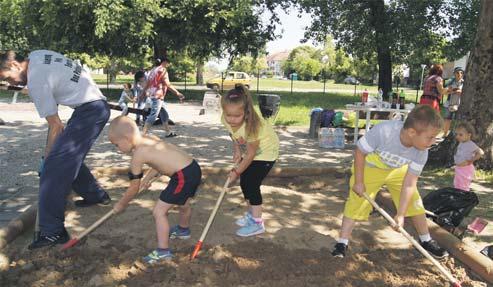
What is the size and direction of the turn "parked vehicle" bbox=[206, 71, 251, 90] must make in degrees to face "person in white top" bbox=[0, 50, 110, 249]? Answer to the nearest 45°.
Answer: approximately 90° to its left

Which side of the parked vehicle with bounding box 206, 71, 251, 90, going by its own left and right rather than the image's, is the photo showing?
left

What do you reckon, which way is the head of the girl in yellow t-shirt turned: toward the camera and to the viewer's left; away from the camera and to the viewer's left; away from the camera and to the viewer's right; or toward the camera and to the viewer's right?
toward the camera and to the viewer's left

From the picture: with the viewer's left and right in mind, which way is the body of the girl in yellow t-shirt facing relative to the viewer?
facing the viewer and to the left of the viewer

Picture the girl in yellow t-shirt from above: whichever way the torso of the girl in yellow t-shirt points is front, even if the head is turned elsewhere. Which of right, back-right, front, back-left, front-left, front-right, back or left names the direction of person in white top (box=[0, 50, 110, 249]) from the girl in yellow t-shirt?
front-right

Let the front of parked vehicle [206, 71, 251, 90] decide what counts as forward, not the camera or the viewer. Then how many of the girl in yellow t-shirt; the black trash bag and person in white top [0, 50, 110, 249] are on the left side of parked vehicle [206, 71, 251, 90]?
3
